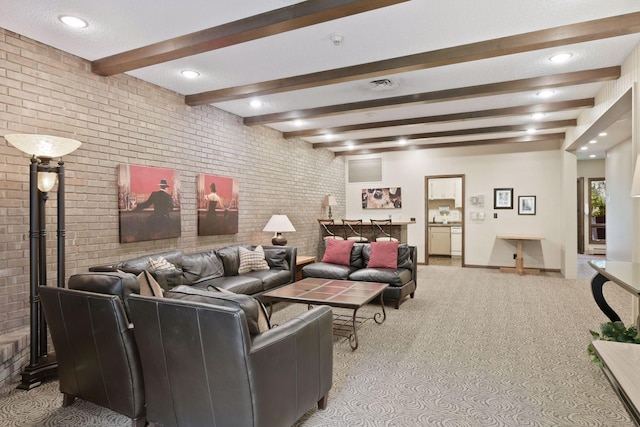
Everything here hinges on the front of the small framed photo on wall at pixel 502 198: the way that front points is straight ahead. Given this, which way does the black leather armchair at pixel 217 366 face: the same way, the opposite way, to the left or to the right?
the opposite way

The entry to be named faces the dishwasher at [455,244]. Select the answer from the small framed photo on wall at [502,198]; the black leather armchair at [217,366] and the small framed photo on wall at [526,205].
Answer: the black leather armchair

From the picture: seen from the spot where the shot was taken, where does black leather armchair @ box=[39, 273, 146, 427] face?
facing away from the viewer and to the right of the viewer

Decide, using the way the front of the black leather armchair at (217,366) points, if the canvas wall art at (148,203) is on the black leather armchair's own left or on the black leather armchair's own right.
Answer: on the black leather armchair's own left

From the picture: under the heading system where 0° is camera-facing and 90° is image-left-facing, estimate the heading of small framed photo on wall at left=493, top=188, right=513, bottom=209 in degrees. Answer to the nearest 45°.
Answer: approximately 0°

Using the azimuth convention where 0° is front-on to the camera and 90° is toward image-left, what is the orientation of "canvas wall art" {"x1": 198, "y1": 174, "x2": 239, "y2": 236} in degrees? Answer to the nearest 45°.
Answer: approximately 315°

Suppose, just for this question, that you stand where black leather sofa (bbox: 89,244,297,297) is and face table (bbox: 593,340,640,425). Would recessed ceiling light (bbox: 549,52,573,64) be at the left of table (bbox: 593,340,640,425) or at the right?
left

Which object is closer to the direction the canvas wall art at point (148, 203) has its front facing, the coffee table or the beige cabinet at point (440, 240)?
the coffee table

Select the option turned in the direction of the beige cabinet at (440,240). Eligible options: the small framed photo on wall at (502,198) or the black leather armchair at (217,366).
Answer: the black leather armchair

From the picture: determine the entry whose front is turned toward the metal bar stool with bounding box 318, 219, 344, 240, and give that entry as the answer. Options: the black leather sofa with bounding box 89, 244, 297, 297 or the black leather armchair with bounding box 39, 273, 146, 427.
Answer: the black leather armchair

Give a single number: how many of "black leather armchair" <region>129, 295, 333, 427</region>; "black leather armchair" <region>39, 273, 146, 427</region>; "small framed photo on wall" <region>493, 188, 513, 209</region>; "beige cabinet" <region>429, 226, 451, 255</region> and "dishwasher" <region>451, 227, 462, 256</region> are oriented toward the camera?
3

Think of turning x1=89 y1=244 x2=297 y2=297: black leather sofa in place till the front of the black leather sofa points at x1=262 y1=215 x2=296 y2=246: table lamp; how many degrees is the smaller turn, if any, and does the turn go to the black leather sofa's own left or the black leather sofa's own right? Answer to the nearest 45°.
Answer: approximately 90° to the black leather sofa's own left
